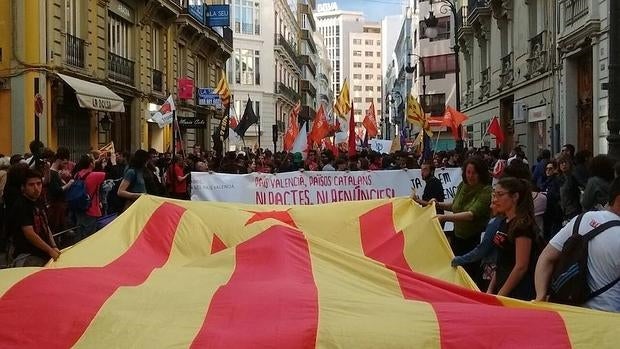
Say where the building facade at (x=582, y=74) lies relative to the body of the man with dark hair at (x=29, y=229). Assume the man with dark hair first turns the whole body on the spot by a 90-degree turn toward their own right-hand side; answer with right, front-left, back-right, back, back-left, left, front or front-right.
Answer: back

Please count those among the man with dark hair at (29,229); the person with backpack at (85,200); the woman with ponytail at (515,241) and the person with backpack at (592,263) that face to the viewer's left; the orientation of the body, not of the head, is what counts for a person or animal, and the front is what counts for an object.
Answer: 1

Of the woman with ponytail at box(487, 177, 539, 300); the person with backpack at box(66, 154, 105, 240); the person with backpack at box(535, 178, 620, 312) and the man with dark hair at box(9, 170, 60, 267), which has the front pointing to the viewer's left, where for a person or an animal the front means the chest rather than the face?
the woman with ponytail

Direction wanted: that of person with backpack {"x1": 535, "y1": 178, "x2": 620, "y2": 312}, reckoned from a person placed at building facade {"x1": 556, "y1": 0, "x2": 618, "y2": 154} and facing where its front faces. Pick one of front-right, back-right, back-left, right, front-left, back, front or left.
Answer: front-left

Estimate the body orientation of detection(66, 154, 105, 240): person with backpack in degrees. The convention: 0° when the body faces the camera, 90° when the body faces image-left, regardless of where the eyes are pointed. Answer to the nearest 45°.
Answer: approximately 225°

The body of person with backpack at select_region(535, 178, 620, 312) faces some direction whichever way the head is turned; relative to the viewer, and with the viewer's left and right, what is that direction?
facing away from the viewer and to the right of the viewer

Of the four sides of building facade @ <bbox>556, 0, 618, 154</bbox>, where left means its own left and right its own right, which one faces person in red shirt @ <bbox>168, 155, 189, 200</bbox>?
front

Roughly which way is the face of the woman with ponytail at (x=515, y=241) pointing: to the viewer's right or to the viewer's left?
to the viewer's left

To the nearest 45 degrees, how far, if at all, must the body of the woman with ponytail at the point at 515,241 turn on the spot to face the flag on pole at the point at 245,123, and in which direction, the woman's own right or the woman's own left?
approximately 45° to the woman's own right

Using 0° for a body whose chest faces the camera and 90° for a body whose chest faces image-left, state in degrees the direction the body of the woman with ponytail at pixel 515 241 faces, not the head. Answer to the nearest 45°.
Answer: approximately 90°

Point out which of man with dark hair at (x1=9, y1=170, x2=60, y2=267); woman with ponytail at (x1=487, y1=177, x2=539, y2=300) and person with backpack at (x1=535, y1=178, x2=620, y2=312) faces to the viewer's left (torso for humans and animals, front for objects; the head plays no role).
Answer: the woman with ponytail

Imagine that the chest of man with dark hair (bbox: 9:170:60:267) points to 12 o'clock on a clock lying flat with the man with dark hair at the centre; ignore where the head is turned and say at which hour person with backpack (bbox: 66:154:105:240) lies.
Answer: The person with backpack is roughly at 8 o'clock from the man with dark hair.
